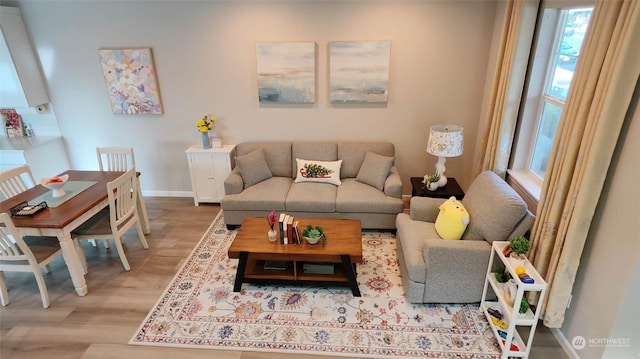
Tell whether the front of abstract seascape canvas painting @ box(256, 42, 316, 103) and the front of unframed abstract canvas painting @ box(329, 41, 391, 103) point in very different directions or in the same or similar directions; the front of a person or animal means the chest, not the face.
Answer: same or similar directions

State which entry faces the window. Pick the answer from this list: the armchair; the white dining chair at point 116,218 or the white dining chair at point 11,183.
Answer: the white dining chair at point 11,183

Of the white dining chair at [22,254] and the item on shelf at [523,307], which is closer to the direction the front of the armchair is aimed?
the white dining chair

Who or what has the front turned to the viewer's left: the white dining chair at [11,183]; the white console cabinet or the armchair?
the armchair

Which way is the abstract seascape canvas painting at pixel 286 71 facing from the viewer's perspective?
toward the camera

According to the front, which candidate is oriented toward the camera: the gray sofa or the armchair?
the gray sofa

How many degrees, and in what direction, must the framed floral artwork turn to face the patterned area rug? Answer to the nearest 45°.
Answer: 0° — it already faces it

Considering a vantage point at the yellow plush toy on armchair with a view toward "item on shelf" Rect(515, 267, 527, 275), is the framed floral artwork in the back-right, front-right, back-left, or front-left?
back-right

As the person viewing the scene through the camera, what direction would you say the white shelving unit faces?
facing to the left of the viewer

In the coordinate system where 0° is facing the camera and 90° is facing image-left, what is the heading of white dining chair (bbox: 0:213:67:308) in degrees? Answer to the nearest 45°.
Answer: approximately 225°

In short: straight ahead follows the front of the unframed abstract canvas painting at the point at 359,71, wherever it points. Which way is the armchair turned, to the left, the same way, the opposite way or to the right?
to the right

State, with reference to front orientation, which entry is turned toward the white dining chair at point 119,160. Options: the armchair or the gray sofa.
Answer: the armchair

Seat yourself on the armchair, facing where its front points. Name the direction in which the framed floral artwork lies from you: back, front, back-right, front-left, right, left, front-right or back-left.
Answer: front

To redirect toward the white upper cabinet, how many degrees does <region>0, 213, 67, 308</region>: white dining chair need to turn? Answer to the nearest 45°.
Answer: approximately 45° to its left

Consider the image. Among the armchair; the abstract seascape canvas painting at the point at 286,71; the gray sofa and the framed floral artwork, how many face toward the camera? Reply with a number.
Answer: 3

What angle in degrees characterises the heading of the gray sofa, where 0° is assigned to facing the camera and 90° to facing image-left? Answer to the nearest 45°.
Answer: approximately 0°

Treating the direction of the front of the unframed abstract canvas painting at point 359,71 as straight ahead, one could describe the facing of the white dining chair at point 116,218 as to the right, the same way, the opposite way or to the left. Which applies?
to the right

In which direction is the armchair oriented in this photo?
to the viewer's left
